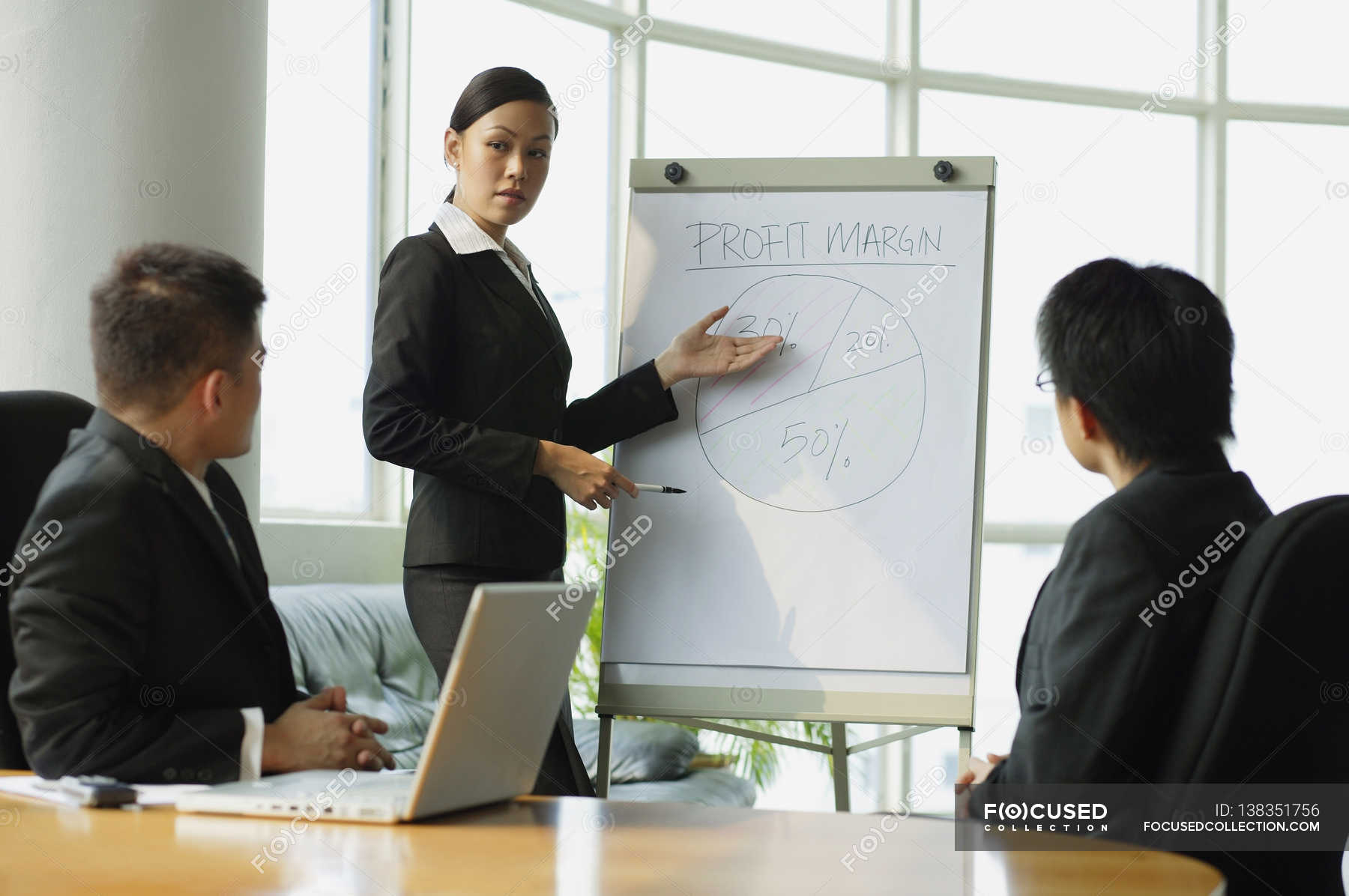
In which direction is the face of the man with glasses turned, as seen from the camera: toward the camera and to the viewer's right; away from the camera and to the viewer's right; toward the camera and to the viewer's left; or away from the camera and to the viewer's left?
away from the camera and to the viewer's left

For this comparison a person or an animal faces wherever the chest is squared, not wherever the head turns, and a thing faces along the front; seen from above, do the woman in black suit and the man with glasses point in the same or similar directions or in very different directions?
very different directions

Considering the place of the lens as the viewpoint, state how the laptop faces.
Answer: facing away from the viewer and to the left of the viewer

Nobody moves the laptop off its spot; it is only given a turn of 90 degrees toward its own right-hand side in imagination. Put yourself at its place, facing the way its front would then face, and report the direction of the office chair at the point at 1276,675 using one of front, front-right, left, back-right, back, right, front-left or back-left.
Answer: front-right

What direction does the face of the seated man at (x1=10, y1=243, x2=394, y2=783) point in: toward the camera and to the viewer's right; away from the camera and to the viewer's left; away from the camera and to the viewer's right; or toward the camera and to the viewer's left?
away from the camera and to the viewer's right

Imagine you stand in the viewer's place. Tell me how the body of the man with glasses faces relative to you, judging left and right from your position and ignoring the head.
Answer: facing away from the viewer and to the left of the viewer

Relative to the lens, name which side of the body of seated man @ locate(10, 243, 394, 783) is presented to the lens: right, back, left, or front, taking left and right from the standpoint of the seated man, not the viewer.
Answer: right
